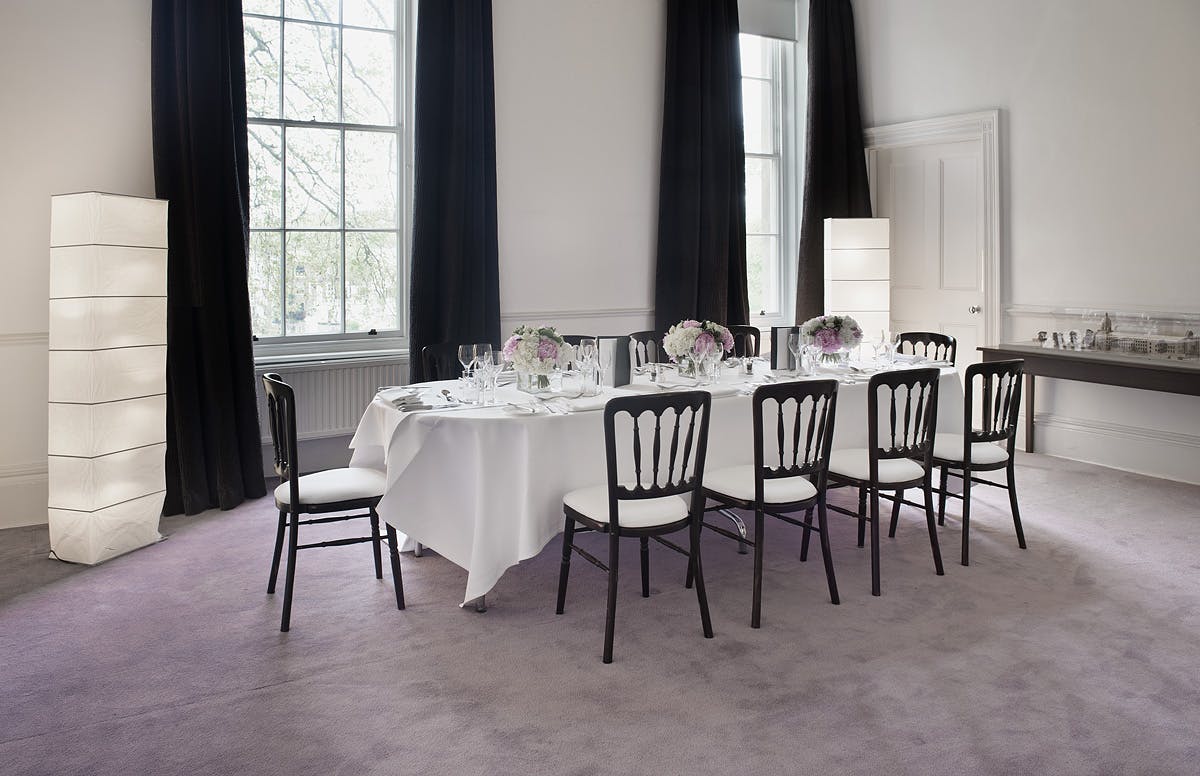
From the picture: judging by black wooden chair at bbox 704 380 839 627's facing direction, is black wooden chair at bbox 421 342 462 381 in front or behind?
in front

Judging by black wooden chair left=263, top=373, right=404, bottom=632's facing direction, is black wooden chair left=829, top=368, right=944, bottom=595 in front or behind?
in front

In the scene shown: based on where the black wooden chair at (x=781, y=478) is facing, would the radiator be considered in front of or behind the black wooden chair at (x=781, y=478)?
in front

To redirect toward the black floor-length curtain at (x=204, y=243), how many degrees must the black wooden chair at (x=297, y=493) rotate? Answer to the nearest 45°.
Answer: approximately 90° to its left

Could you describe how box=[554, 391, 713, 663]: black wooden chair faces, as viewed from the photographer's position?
facing away from the viewer and to the left of the viewer

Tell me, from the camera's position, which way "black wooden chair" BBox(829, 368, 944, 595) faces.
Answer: facing away from the viewer and to the left of the viewer

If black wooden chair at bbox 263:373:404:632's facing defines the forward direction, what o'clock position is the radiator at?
The radiator is roughly at 9 o'clock from the black wooden chair.

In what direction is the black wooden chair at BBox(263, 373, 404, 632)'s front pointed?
to the viewer's right

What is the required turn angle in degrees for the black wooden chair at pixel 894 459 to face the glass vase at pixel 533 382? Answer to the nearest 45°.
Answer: approximately 45° to its left

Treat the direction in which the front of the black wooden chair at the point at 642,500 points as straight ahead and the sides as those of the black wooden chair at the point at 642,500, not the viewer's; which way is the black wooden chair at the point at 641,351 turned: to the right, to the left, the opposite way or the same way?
the opposite way

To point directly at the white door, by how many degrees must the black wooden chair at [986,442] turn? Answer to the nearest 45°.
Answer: approximately 45° to its right

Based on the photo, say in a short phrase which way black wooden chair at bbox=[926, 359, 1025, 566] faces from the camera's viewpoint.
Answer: facing away from the viewer and to the left of the viewer
